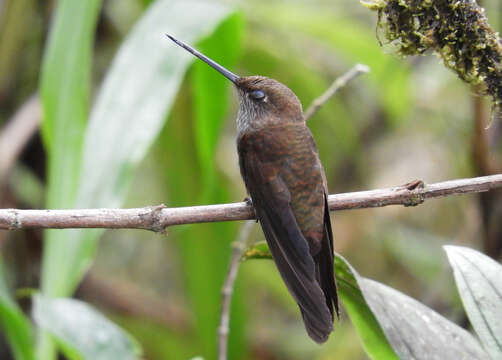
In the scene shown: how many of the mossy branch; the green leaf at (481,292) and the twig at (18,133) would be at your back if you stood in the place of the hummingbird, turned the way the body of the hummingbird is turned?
2

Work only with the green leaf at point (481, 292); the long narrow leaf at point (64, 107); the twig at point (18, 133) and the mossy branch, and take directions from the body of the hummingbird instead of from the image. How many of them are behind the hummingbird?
2

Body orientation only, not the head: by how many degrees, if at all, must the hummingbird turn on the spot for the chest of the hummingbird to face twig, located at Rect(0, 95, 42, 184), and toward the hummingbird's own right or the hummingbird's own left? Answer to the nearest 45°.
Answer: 0° — it already faces it

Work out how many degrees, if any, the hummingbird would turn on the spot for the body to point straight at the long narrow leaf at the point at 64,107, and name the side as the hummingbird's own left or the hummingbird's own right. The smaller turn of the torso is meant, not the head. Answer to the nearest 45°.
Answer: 0° — it already faces it

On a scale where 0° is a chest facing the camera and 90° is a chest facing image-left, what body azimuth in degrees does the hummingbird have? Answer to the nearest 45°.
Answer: approximately 135°

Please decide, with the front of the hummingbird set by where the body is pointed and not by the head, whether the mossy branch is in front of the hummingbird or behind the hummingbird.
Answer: behind

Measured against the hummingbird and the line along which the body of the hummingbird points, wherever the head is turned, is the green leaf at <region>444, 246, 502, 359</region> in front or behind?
behind
